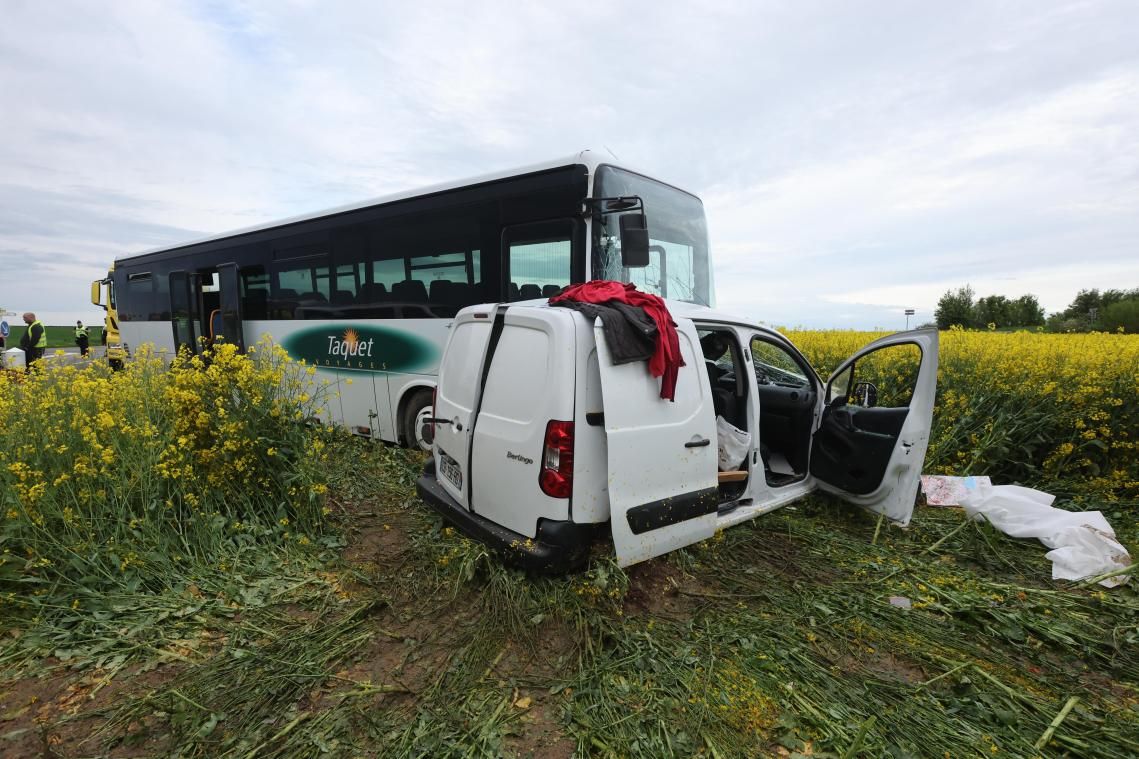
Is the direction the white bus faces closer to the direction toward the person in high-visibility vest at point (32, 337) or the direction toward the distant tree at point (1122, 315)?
the distant tree

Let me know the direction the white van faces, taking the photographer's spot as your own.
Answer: facing away from the viewer and to the right of the viewer

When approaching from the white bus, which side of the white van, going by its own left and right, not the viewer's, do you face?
left

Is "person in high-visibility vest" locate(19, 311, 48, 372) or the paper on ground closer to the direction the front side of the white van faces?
the paper on ground

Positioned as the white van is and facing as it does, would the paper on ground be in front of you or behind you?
in front

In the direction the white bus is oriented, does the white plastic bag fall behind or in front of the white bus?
in front

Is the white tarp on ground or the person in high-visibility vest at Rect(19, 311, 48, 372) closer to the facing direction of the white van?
the white tarp on ground

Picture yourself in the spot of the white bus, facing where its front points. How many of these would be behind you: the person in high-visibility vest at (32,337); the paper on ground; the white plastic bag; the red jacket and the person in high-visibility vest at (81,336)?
2

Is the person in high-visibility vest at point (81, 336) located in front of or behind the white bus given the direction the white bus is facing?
behind

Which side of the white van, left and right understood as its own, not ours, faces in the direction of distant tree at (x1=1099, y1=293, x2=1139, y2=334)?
front

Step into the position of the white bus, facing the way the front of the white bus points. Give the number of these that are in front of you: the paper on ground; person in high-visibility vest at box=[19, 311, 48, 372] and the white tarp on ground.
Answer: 2

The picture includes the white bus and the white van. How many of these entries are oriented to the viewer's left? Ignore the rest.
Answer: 0

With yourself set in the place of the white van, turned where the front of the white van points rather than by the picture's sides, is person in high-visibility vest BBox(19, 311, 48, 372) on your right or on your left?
on your left

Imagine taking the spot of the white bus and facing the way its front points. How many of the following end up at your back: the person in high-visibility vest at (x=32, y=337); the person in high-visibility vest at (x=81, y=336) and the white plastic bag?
2
